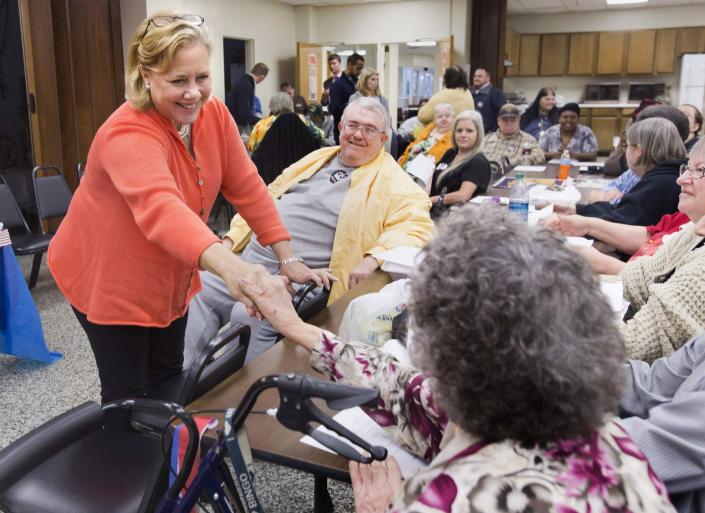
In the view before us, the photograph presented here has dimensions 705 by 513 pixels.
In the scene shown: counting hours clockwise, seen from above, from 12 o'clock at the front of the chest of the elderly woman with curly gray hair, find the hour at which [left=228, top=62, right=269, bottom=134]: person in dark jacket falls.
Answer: The person in dark jacket is roughly at 1 o'clock from the elderly woman with curly gray hair.

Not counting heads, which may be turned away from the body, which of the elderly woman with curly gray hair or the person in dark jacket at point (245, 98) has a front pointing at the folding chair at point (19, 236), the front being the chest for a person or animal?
the elderly woman with curly gray hair

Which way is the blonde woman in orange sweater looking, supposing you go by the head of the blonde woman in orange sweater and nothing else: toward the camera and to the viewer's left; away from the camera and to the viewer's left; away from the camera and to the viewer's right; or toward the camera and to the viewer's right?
toward the camera and to the viewer's right

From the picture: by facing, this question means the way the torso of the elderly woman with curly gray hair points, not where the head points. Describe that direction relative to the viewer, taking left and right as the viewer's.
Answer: facing away from the viewer and to the left of the viewer

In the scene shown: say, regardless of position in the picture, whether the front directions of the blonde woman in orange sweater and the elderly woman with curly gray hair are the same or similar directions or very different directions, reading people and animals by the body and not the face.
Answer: very different directions

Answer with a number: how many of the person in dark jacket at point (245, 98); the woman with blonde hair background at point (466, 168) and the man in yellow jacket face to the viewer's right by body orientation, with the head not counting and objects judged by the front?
1

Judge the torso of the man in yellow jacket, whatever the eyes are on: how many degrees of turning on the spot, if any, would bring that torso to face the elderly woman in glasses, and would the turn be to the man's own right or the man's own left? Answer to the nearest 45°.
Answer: approximately 90° to the man's own left

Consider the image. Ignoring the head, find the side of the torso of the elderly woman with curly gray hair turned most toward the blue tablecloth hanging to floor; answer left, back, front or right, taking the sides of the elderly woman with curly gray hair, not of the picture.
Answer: front

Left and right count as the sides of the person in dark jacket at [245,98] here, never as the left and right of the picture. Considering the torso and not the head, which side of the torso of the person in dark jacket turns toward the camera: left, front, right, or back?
right

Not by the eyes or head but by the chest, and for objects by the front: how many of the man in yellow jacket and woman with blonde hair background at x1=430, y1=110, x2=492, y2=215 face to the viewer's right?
0

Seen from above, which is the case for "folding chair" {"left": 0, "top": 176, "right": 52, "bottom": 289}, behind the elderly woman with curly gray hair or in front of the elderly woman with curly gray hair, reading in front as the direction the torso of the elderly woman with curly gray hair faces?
in front

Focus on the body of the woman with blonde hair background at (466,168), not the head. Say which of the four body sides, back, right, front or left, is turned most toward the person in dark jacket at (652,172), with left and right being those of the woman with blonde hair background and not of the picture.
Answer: left

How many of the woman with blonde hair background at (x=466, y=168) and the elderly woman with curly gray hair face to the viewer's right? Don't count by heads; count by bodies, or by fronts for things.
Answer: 0

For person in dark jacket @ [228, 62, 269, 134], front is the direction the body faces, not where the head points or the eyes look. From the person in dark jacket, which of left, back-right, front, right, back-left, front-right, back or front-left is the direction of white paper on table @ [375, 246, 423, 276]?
right

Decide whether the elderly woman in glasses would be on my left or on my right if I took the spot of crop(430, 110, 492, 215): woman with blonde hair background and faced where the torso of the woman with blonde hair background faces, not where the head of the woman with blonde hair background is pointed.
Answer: on my left

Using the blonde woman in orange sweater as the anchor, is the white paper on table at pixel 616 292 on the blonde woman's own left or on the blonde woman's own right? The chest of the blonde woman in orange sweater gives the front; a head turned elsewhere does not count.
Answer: on the blonde woman's own left

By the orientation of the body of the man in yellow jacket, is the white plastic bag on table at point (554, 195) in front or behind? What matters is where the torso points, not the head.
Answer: behind

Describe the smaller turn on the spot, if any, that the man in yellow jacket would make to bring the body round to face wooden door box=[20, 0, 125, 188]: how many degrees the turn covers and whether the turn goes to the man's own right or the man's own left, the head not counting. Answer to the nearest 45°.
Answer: approximately 90° to the man's own right
